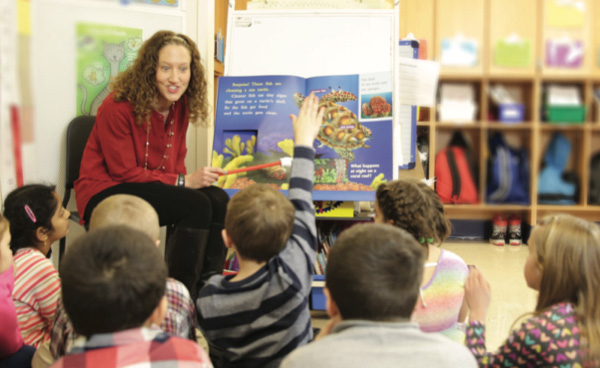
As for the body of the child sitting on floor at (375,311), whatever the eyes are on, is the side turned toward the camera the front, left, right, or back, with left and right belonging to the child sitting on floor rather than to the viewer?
back

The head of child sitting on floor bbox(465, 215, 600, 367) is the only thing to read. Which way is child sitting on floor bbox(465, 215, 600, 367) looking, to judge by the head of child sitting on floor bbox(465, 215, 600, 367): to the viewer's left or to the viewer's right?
to the viewer's left

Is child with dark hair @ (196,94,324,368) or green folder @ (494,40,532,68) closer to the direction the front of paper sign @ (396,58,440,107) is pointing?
the child with dark hair

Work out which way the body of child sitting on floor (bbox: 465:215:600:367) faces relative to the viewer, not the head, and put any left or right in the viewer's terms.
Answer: facing away from the viewer and to the left of the viewer

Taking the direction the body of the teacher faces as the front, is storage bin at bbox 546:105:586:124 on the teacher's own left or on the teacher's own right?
on the teacher's own left

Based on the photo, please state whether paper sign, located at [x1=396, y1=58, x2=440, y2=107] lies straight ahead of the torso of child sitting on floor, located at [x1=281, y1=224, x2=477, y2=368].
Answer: yes

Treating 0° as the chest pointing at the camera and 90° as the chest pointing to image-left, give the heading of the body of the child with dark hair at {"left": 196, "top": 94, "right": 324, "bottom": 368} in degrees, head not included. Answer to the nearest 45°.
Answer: approximately 180°

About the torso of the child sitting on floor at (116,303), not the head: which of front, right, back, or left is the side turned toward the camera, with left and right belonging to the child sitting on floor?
back

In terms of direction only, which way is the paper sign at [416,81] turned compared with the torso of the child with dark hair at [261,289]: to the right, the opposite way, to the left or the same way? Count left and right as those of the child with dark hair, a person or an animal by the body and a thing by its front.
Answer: the opposite way

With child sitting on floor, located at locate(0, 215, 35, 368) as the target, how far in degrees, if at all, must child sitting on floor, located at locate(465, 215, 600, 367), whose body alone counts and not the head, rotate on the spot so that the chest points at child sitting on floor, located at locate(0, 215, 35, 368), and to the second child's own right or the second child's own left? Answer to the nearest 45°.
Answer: approximately 45° to the second child's own left

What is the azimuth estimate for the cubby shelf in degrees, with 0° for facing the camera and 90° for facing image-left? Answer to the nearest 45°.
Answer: approximately 0°
